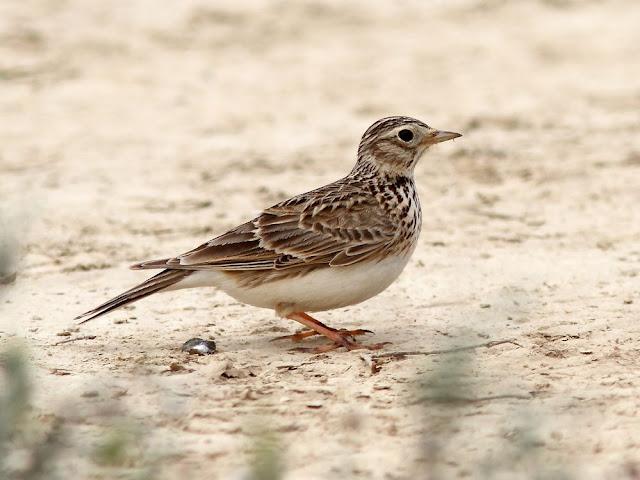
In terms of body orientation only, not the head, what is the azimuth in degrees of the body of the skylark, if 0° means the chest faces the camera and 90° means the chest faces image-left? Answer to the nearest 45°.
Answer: approximately 270°

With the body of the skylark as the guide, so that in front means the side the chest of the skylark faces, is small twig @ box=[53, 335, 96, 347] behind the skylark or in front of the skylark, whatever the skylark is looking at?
behind

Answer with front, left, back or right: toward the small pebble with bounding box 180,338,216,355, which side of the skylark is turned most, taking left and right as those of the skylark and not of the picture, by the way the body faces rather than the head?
back
